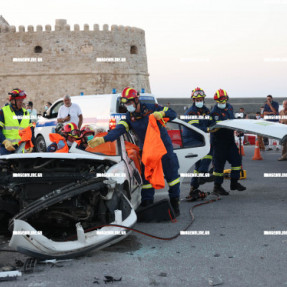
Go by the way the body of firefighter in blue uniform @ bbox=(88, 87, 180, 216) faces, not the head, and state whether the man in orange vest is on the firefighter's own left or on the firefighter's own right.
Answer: on the firefighter's own right

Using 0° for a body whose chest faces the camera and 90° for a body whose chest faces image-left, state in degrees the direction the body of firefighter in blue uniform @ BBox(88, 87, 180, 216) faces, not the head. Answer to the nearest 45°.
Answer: approximately 45°

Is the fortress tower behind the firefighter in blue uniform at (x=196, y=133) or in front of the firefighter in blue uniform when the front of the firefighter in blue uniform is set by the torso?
behind

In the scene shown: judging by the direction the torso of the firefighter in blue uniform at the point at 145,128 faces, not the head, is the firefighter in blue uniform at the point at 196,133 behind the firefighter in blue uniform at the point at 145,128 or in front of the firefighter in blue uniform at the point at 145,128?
behind

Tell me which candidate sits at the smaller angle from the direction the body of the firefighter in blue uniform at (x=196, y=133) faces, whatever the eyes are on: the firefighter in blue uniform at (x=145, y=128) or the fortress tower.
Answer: the firefighter in blue uniform

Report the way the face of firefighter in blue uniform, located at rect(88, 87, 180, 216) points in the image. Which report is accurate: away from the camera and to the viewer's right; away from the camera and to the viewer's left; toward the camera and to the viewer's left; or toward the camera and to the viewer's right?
toward the camera and to the viewer's left

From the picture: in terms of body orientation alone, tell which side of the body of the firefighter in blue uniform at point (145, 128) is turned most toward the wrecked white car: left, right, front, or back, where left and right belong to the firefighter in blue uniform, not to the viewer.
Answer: front

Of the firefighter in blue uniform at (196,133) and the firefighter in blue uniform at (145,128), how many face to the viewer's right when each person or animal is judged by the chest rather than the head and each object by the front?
0

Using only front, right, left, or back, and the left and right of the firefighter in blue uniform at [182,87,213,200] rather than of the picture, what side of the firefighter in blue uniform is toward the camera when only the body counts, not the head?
front
